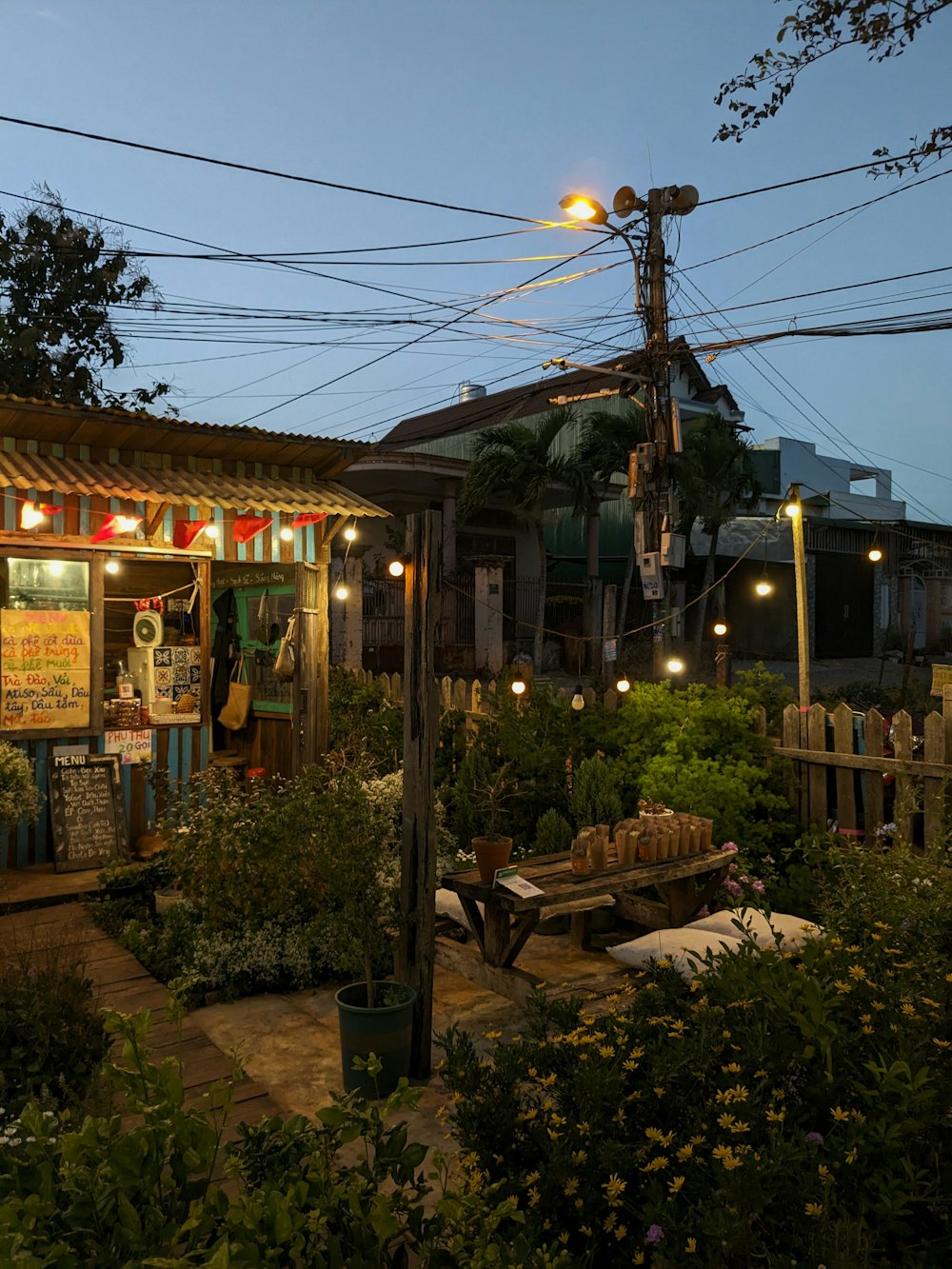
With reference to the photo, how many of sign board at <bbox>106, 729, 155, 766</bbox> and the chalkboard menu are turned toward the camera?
2

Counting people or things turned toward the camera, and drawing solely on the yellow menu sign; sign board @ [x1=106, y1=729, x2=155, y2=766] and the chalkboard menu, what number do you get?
3

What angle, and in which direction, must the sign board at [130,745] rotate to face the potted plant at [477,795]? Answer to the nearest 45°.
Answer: approximately 45° to its left

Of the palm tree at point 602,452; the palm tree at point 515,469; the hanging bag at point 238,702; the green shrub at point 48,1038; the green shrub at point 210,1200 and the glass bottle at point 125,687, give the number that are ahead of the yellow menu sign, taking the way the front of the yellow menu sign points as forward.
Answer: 2

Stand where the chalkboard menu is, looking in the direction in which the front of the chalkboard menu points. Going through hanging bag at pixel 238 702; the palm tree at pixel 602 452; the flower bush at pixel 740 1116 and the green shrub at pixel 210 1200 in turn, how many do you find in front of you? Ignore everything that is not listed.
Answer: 2

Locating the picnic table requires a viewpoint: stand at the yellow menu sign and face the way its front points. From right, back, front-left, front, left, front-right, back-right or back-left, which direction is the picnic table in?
front-left

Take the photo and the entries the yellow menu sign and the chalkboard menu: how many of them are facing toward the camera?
2

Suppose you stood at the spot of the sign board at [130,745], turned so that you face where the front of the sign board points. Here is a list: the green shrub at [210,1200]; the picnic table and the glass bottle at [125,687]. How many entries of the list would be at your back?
1

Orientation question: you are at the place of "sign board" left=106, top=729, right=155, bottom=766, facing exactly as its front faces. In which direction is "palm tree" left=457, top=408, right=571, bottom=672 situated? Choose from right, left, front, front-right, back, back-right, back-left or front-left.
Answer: back-left
